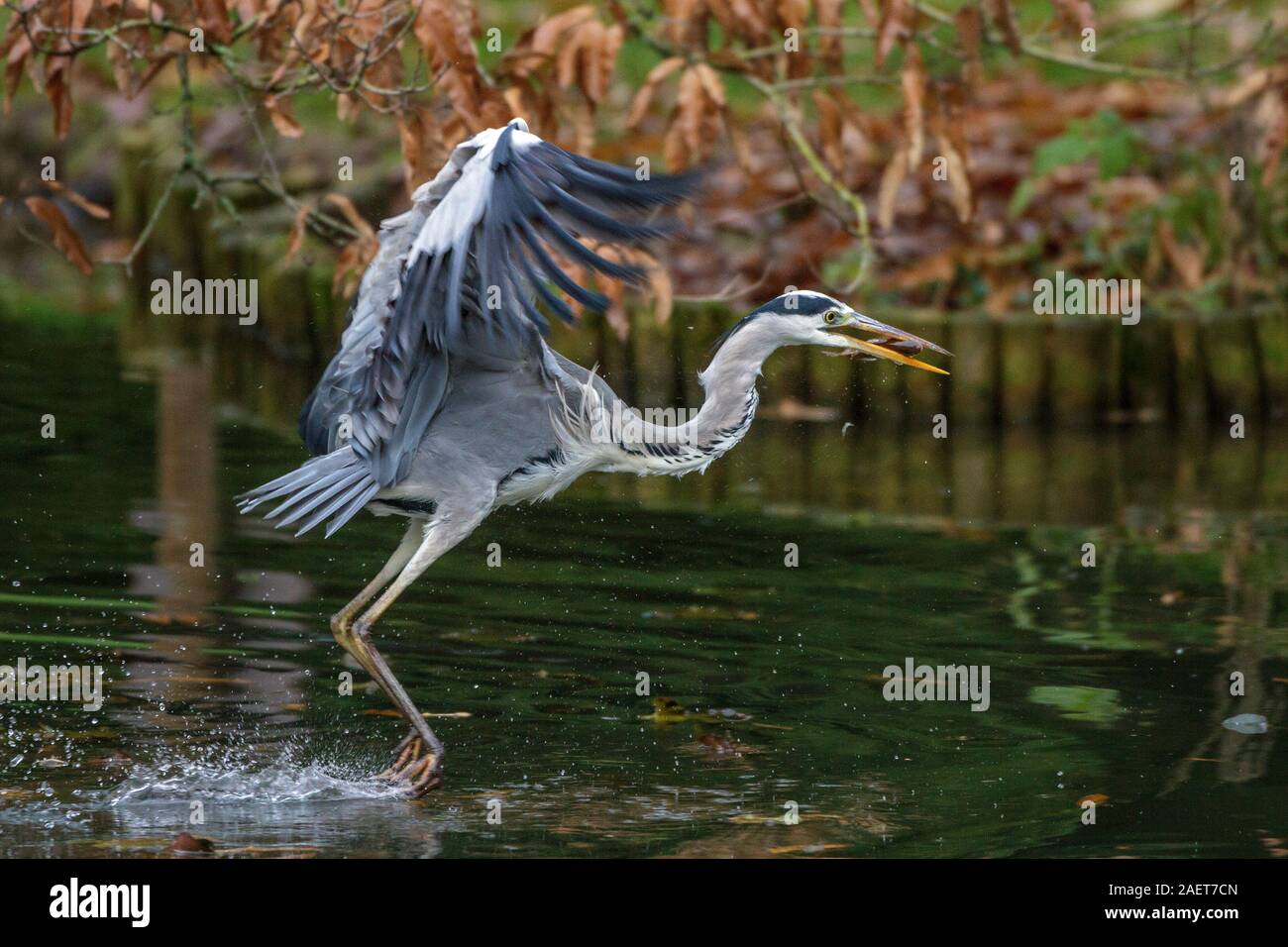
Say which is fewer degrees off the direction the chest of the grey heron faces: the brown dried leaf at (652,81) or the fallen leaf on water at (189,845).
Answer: the brown dried leaf

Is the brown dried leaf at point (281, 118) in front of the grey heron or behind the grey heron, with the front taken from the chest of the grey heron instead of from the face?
behind

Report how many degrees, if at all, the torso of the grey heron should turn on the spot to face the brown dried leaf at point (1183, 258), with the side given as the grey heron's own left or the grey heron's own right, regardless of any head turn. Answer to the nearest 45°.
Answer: approximately 45° to the grey heron's own left

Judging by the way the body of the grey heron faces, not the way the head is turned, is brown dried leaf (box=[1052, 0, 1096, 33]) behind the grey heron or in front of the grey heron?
in front

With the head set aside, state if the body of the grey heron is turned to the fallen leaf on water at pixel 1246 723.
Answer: yes

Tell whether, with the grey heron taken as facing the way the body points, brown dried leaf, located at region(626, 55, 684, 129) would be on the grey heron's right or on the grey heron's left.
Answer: on the grey heron's left

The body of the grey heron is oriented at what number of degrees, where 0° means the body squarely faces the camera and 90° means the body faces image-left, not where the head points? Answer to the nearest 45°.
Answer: approximately 270°

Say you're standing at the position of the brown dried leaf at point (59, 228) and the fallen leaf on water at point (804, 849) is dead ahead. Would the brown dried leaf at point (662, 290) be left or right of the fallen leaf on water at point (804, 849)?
left

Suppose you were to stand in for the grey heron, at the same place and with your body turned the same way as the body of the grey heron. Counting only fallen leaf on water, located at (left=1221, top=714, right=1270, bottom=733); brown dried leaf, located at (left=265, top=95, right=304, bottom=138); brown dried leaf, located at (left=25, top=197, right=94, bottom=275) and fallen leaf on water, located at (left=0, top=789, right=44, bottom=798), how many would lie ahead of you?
1

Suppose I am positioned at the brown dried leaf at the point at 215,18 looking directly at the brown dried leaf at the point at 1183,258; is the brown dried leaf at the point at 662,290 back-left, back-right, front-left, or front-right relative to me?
front-right

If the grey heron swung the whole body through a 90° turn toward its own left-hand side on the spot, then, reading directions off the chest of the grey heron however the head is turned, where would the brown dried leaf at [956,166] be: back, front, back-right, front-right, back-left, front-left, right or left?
front-right

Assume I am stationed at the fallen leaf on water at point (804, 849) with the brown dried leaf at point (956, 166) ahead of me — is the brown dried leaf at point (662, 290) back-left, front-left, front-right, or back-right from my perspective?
front-left
